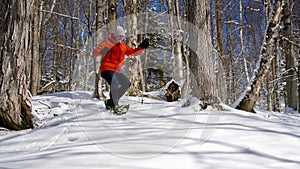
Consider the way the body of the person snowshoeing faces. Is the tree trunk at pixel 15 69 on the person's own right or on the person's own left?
on the person's own right

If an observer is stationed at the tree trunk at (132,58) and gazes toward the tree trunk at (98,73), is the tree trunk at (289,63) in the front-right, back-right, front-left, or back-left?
back-left

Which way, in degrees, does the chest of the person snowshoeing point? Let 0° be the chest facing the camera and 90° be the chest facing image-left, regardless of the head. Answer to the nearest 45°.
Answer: approximately 315°

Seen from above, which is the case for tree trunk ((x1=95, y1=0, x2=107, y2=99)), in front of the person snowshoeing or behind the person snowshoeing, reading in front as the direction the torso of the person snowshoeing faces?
behind

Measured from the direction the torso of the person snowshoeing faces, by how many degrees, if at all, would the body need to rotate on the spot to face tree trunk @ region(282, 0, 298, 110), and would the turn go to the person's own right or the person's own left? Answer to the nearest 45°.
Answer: approximately 90° to the person's own left

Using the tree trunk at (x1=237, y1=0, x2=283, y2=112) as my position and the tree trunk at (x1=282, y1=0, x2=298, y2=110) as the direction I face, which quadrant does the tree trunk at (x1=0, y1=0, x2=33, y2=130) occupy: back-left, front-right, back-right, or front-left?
back-left
